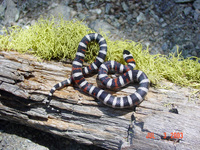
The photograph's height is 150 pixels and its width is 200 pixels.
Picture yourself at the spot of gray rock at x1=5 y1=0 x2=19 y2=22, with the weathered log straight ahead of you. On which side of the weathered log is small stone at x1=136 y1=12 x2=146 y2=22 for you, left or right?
left
